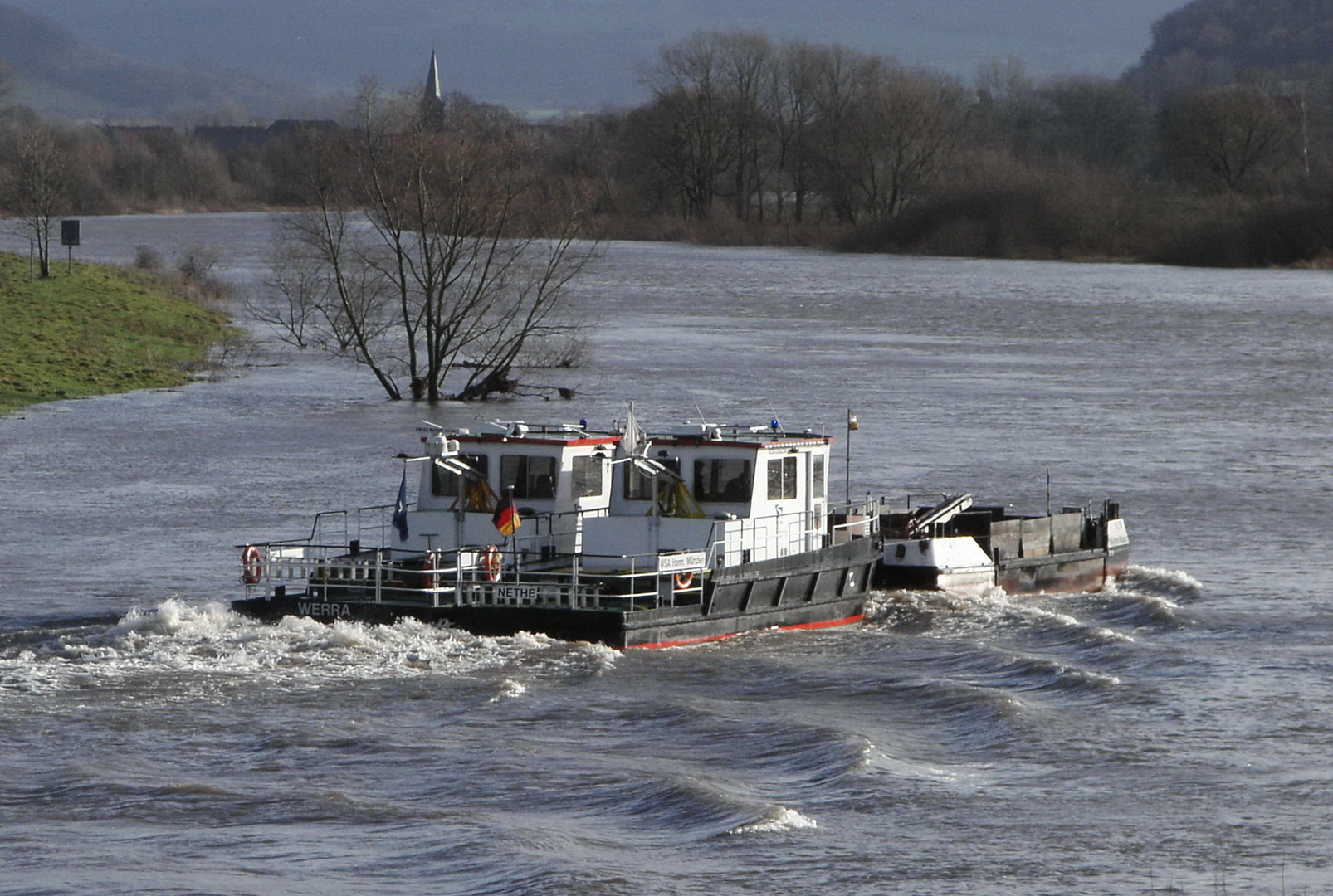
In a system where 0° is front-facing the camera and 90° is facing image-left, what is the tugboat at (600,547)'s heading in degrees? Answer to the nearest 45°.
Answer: approximately 225°
